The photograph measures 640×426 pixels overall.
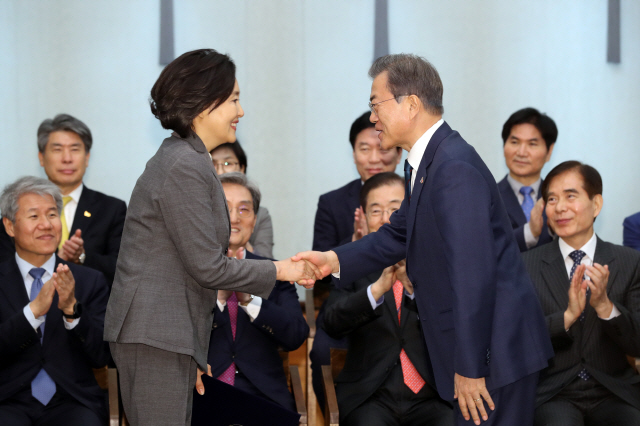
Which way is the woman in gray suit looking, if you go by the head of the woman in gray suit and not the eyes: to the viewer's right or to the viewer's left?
to the viewer's right

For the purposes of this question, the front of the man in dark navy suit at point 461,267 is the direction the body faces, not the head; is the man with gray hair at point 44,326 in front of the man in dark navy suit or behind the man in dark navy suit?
in front

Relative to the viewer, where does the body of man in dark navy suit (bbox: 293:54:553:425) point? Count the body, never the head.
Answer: to the viewer's left

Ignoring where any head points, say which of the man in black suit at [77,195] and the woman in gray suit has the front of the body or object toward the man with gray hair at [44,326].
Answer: the man in black suit

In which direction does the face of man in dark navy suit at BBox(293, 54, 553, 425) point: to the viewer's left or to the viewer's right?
to the viewer's left

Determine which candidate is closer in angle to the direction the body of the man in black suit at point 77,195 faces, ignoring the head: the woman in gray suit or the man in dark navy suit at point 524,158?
the woman in gray suit

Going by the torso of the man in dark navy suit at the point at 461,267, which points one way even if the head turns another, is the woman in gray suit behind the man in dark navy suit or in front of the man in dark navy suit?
in front

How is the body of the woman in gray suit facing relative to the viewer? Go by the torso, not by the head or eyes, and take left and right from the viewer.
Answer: facing to the right of the viewer

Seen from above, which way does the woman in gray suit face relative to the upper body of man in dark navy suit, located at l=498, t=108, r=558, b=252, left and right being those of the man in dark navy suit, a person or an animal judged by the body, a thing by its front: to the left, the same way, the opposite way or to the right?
to the left

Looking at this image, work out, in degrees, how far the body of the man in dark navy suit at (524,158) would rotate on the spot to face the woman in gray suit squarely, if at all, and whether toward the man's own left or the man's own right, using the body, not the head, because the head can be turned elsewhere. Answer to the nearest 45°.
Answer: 0° — they already face them

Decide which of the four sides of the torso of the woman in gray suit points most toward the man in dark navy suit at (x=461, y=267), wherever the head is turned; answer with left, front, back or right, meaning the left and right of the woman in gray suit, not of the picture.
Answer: front

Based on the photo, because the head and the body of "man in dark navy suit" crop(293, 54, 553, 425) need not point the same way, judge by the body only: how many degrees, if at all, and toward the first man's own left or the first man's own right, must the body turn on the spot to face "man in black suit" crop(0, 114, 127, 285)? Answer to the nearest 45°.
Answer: approximately 45° to the first man's own right

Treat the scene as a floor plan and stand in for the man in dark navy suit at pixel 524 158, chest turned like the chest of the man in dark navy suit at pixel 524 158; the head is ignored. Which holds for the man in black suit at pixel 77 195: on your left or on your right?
on your right

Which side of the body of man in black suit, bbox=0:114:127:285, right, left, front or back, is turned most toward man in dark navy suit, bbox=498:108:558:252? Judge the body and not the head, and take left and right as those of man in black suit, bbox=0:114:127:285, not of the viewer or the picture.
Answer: left

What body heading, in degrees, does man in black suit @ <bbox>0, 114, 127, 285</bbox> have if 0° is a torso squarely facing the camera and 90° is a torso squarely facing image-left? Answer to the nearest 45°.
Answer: approximately 0°

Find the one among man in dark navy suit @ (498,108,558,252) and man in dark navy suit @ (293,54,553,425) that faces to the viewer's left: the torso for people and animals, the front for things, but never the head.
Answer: man in dark navy suit @ (293,54,553,425)
